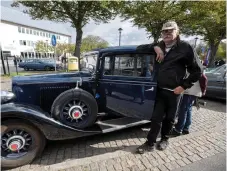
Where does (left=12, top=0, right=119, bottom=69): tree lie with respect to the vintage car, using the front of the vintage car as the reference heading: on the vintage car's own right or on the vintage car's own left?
on the vintage car's own right

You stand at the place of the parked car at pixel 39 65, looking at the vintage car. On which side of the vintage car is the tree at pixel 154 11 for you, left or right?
left

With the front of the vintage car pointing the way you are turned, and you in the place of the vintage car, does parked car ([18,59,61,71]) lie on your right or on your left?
on your right

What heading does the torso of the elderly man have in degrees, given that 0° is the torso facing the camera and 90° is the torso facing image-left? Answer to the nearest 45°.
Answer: approximately 45°

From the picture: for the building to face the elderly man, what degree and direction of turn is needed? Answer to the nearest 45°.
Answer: approximately 45° to its right

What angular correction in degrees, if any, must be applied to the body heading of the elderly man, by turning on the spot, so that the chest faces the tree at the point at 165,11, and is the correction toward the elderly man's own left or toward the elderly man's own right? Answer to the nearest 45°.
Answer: approximately 135° to the elderly man's own right

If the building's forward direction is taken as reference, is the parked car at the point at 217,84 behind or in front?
in front

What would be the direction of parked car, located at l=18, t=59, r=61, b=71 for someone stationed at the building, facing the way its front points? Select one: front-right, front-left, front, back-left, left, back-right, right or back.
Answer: front-right

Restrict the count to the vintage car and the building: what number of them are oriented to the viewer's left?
1

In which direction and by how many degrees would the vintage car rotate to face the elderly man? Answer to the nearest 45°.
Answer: approximately 135° to its left

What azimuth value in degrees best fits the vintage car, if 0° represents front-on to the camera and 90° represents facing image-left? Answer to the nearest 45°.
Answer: approximately 90°

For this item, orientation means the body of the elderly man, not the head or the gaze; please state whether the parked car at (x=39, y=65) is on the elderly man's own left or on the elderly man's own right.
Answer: on the elderly man's own right

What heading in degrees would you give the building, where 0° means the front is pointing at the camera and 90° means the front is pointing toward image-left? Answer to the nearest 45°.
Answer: approximately 315°
